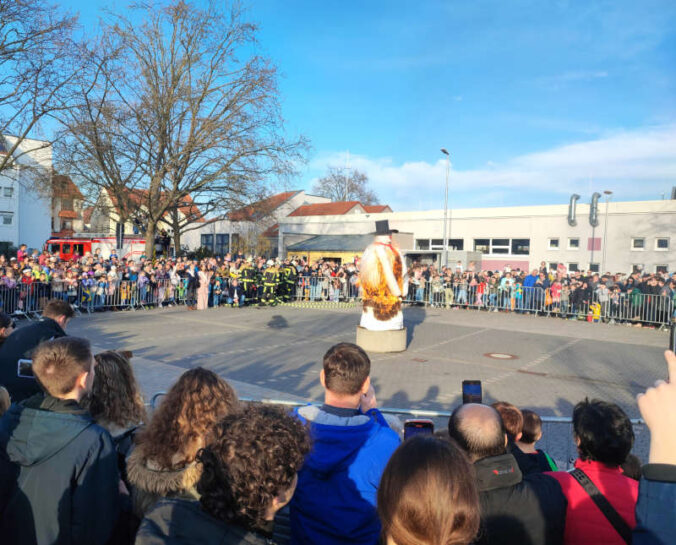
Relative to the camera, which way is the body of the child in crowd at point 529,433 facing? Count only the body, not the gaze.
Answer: away from the camera

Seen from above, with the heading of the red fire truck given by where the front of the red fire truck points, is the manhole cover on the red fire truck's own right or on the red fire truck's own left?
on the red fire truck's own left

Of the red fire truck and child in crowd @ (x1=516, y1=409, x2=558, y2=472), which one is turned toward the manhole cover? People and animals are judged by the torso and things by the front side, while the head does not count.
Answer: the child in crowd

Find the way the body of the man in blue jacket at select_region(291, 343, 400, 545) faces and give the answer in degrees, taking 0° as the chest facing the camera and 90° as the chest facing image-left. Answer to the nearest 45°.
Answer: approximately 180°

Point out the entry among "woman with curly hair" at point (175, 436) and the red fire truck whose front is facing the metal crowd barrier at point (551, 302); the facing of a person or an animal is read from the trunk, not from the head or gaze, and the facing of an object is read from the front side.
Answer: the woman with curly hair

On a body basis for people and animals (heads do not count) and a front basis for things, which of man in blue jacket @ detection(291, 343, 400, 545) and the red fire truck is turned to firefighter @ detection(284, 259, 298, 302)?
the man in blue jacket

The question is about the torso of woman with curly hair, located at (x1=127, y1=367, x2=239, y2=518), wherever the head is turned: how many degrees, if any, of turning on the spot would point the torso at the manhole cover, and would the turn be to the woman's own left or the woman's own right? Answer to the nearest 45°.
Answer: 0° — they already face it

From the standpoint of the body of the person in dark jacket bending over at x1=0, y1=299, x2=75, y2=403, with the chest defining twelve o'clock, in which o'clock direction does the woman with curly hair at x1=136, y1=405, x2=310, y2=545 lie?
The woman with curly hair is roughly at 4 o'clock from the person in dark jacket bending over.

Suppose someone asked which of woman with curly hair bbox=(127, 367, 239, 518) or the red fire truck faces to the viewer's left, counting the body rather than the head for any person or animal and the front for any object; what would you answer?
the red fire truck

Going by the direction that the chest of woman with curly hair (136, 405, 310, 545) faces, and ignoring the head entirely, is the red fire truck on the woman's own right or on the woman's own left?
on the woman's own left

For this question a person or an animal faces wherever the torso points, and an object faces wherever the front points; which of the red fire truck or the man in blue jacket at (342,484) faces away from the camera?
the man in blue jacket

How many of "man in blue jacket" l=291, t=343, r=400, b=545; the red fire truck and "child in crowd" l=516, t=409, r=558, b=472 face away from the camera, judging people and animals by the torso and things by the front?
2

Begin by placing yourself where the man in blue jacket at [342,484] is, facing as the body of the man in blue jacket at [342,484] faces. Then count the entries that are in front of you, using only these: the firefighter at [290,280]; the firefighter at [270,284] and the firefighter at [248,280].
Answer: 3

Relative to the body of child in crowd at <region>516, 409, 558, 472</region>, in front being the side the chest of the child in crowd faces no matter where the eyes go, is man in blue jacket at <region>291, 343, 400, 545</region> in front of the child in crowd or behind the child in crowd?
behind

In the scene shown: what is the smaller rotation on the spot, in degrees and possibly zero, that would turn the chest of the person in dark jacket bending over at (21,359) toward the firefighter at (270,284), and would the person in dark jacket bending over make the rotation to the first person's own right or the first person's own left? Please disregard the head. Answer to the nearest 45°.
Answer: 0° — they already face them

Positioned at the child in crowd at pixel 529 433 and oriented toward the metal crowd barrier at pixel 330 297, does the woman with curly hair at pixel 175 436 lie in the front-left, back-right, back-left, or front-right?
back-left
